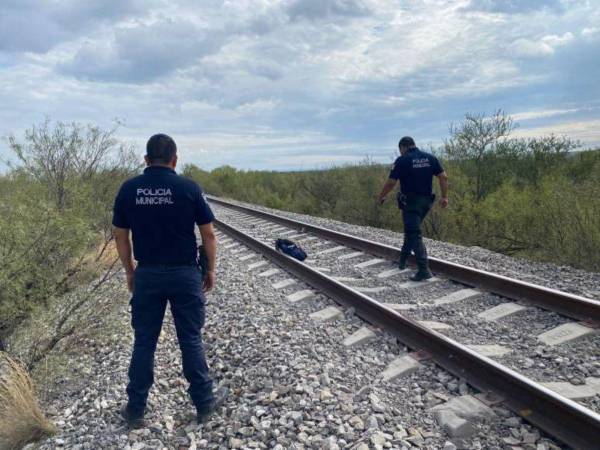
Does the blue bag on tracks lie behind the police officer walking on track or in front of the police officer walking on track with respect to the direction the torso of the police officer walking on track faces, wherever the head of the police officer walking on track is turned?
in front

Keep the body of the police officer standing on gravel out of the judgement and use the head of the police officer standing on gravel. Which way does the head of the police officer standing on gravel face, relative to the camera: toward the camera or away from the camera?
away from the camera

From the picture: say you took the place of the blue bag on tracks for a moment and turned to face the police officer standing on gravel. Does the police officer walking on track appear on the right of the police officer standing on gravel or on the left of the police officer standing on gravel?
left
